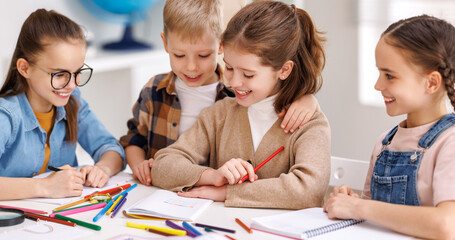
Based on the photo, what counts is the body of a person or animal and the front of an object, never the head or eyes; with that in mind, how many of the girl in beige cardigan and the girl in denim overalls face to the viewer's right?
0

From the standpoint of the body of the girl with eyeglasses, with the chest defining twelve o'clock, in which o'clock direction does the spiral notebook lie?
The spiral notebook is roughly at 12 o'clock from the girl with eyeglasses.

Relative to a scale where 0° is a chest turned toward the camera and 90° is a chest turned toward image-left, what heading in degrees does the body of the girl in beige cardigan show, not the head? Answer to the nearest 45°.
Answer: approximately 45°

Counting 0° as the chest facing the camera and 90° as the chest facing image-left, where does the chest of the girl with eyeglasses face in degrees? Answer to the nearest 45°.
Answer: approximately 315°

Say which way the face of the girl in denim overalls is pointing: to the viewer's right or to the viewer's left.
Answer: to the viewer's left

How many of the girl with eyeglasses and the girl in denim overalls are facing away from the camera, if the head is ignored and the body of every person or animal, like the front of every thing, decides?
0

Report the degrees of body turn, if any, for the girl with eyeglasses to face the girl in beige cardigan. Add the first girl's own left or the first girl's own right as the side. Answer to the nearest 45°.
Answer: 0° — they already face them

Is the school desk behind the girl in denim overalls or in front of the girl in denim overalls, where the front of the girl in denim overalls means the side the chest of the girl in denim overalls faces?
in front
